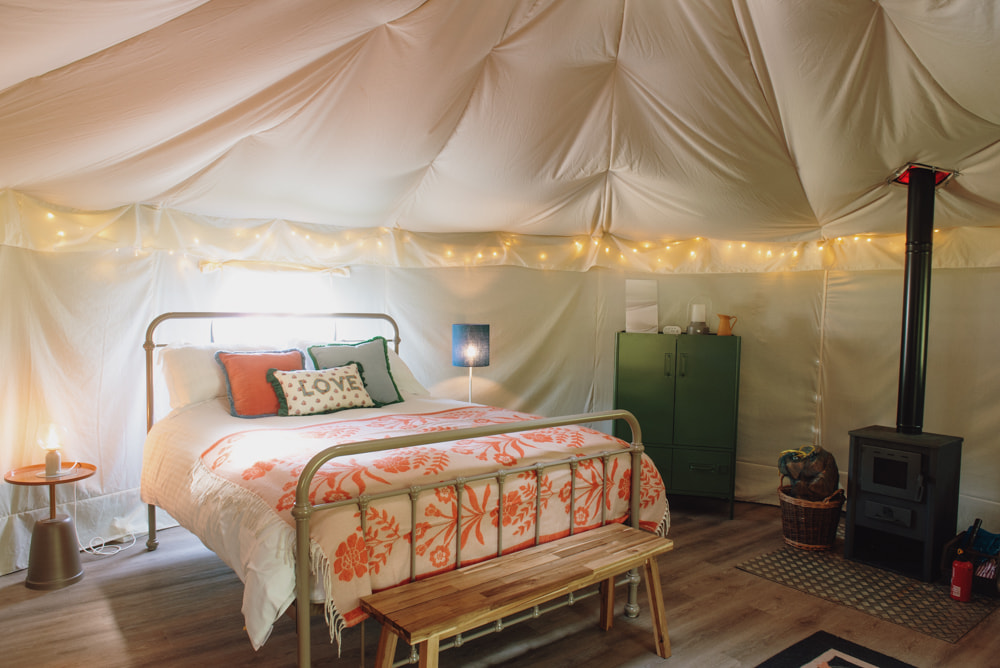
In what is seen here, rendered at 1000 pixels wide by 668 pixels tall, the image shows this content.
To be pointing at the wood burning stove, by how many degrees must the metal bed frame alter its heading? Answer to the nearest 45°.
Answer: approximately 45° to its left

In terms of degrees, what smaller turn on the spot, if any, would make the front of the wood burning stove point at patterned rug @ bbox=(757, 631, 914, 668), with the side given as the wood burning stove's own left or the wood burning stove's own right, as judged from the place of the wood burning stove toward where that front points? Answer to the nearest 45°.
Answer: approximately 45° to the wood burning stove's own left

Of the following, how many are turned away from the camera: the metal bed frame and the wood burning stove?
0

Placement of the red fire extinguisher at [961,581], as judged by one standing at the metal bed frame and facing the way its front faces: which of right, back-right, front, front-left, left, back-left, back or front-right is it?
front-left

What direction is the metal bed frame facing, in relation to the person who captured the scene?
facing the viewer and to the right of the viewer

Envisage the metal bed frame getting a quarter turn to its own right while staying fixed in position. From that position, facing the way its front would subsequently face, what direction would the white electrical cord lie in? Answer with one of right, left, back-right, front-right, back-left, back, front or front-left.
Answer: right

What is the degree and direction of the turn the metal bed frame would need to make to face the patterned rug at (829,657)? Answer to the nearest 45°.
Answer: approximately 45° to its left

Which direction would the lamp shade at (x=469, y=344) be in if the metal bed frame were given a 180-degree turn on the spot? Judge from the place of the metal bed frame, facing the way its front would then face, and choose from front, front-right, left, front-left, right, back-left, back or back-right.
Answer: front-right

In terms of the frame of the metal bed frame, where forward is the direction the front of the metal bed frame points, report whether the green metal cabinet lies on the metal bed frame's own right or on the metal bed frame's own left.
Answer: on the metal bed frame's own left
